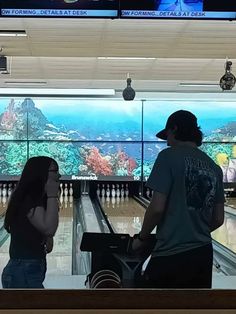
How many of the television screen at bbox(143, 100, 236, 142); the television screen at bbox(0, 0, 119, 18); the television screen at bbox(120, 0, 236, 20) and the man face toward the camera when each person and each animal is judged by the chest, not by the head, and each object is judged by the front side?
3

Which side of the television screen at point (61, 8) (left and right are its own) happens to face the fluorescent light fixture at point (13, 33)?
back

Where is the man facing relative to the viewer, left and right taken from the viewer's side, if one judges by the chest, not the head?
facing away from the viewer and to the left of the viewer

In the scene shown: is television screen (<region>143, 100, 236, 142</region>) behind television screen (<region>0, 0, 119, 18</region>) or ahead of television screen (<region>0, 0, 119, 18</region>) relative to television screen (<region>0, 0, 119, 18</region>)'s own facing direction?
behind

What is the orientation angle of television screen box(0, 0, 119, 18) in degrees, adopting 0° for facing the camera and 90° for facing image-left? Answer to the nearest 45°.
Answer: approximately 0°

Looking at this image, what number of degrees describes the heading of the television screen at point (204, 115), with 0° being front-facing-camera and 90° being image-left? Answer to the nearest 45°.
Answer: approximately 0°

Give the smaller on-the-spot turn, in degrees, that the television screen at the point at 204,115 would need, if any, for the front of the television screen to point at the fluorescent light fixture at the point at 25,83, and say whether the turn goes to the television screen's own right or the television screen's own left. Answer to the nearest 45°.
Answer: approximately 45° to the television screen's own right
